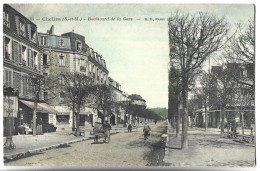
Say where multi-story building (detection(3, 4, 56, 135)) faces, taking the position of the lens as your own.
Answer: facing the viewer and to the right of the viewer

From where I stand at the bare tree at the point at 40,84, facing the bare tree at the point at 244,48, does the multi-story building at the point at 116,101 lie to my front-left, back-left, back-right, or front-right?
front-left

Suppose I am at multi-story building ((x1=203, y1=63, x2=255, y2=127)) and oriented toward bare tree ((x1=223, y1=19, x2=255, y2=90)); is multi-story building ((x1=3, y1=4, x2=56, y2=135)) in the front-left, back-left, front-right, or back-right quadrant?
front-right
